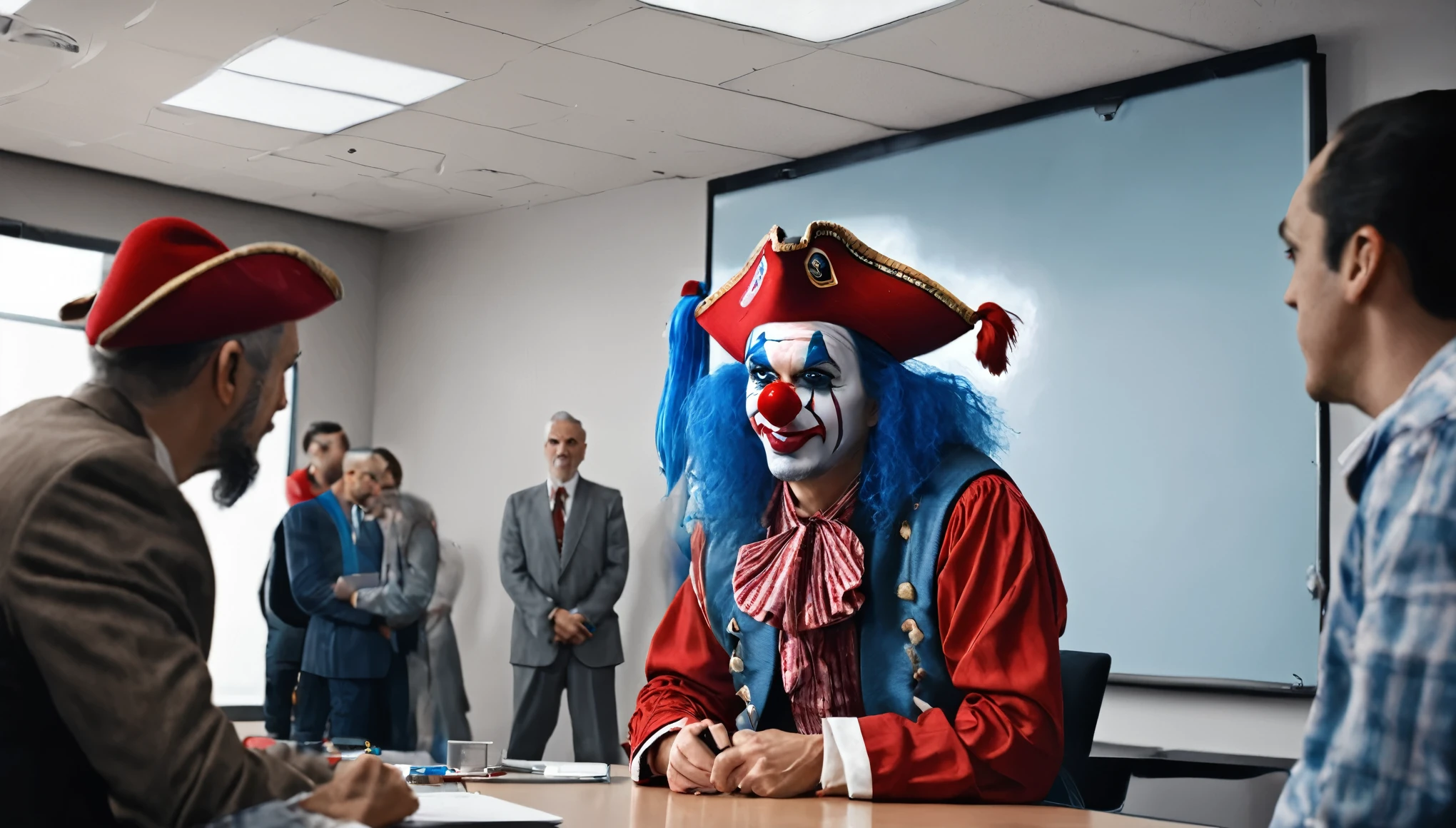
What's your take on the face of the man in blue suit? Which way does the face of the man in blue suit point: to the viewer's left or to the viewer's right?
to the viewer's right

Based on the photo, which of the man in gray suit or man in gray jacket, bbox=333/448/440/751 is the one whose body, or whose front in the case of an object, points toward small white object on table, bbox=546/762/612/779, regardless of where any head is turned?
the man in gray suit

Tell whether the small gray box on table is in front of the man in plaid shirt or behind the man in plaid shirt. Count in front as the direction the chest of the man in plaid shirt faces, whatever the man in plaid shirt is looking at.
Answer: in front

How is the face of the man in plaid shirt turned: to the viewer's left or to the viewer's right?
to the viewer's left

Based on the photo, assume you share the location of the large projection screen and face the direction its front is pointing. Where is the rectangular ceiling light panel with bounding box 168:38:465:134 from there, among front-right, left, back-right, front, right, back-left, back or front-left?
front-right

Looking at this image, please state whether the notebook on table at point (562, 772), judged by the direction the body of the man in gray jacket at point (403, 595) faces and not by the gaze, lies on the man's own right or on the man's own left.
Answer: on the man's own left

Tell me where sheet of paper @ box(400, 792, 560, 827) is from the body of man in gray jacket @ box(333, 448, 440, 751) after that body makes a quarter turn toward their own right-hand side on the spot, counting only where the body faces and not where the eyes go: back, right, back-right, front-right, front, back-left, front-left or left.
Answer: back

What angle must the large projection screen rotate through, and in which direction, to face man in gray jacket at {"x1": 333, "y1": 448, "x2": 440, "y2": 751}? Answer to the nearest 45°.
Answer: approximately 45° to its right

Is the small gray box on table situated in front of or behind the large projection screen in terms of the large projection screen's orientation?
in front

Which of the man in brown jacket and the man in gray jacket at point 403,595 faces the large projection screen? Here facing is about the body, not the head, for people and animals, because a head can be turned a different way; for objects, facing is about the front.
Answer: the man in brown jacket

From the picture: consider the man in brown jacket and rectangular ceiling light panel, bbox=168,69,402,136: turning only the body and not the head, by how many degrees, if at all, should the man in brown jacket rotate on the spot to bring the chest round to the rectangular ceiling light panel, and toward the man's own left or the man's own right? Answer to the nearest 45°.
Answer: approximately 45° to the man's own left

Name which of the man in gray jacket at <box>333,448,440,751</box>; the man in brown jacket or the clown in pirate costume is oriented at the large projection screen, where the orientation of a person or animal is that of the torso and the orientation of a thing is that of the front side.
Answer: the man in brown jacket

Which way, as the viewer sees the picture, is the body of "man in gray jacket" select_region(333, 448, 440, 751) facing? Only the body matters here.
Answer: to the viewer's left
